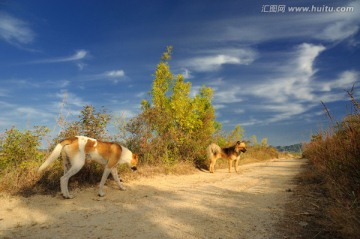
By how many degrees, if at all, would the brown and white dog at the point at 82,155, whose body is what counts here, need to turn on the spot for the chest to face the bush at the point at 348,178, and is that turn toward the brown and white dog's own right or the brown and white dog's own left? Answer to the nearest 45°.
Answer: approximately 45° to the brown and white dog's own right

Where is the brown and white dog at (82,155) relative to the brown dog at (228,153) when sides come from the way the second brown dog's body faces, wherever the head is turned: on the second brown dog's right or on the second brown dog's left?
on the second brown dog's right

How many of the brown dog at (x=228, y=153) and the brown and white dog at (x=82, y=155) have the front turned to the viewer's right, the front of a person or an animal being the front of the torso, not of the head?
2

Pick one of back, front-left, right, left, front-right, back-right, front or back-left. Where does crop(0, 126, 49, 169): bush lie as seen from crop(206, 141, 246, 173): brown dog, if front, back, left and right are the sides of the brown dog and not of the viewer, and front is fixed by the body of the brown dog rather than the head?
back-right

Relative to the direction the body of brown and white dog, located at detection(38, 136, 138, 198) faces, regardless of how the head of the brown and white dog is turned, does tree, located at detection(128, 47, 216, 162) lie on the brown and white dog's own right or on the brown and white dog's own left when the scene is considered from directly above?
on the brown and white dog's own left

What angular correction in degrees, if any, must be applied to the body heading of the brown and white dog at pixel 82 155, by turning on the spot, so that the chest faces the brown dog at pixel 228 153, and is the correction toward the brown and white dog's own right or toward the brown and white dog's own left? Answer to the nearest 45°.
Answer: approximately 45° to the brown and white dog's own left

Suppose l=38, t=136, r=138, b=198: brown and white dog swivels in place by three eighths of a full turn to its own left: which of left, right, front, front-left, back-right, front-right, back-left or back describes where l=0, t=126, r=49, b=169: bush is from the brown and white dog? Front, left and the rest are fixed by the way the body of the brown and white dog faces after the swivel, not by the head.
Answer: front

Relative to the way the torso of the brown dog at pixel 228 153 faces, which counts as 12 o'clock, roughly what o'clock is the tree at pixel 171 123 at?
The tree is roughly at 6 o'clock from the brown dog.

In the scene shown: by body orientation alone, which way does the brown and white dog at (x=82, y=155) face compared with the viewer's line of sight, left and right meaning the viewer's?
facing to the right of the viewer

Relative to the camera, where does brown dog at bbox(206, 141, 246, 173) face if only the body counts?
to the viewer's right
